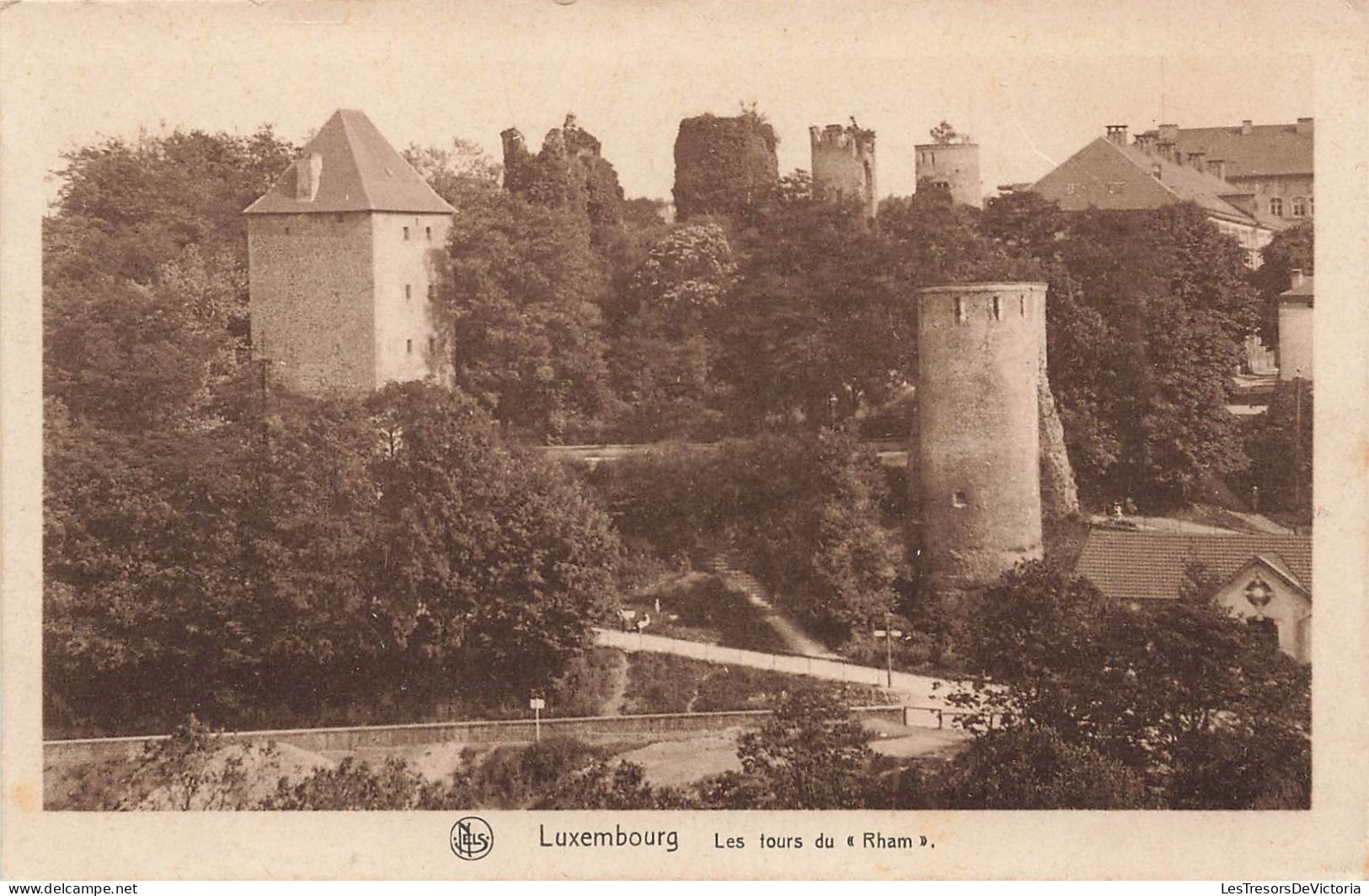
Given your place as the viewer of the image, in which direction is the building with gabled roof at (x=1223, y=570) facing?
facing the viewer

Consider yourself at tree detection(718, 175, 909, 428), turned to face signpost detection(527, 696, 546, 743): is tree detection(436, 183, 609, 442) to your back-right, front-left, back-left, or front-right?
front-right

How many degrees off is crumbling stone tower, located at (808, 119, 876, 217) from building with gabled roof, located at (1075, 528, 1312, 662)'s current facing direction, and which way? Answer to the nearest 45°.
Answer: approximately 135° to its right

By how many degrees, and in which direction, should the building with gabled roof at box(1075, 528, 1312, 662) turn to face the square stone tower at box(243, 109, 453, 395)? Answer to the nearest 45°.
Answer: approximately 90° to its right
